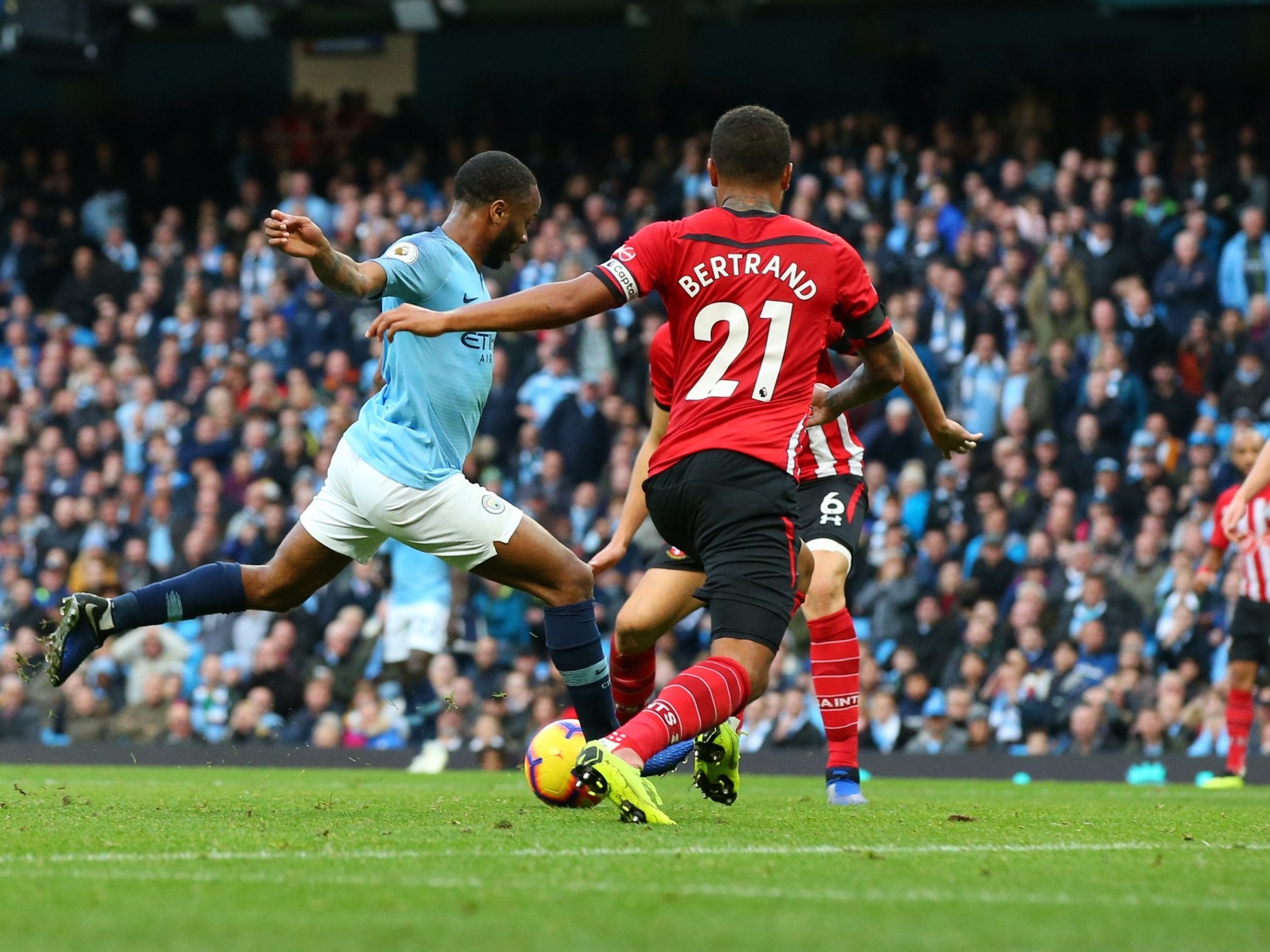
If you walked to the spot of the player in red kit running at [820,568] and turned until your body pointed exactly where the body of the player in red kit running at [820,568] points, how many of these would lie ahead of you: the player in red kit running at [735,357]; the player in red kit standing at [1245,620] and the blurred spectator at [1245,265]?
1

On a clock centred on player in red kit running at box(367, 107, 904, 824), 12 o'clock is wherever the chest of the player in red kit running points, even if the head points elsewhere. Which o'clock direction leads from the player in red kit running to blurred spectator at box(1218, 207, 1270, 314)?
The blurred spectator is roughly at 1 o'clock from the player in red kit running.

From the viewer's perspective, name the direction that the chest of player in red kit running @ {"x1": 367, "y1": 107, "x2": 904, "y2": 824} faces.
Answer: away from the camera
